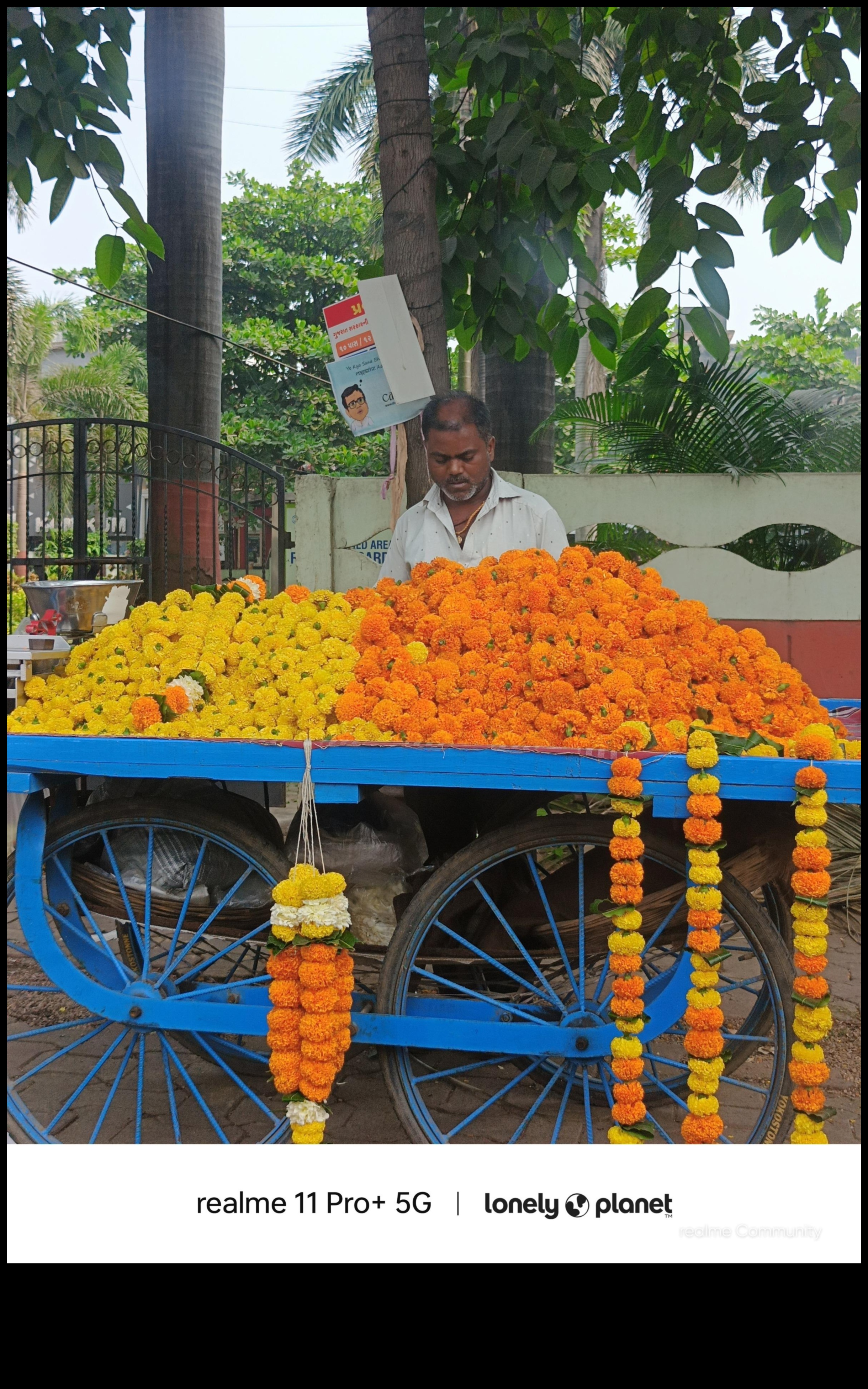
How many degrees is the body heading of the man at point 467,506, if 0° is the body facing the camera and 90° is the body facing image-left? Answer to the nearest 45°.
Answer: approximately 0°

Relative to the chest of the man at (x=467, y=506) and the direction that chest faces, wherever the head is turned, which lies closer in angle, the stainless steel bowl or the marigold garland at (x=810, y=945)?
the marigold garland

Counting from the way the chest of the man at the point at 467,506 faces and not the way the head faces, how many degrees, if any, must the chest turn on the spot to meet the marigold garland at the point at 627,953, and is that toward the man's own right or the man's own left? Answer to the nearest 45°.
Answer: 0° — they already face it

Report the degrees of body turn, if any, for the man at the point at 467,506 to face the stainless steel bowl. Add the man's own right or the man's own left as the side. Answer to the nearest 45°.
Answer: approximately 90° to the man's own right

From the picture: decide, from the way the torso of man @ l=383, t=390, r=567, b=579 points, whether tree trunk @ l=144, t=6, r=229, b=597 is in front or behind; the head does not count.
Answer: behind

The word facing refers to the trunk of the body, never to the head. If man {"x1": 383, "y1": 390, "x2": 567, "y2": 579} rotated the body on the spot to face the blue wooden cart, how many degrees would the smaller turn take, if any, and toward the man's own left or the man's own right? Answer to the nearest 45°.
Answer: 0° — they already face it
